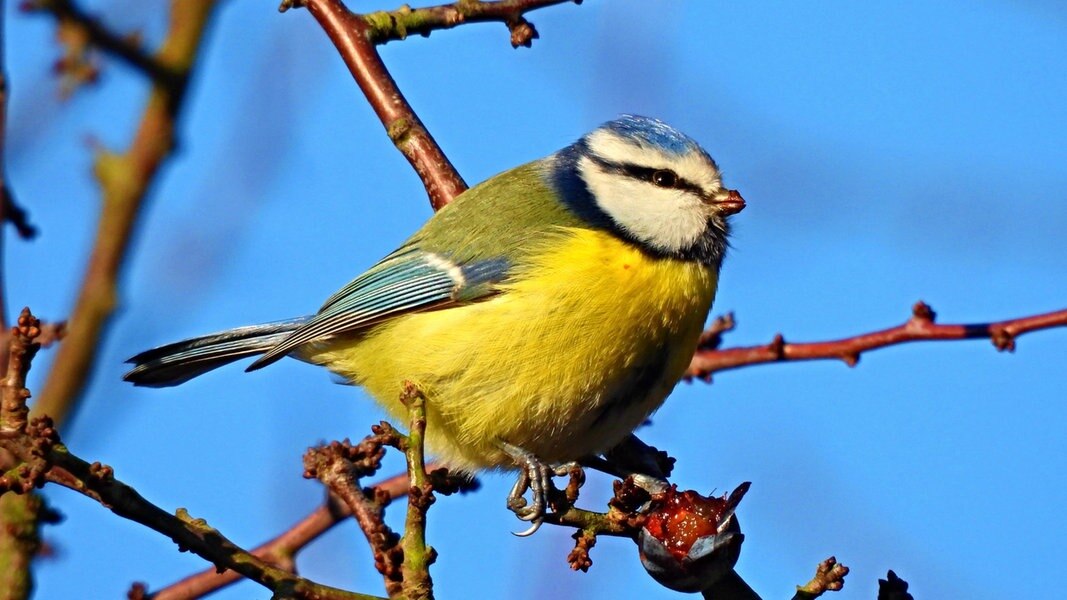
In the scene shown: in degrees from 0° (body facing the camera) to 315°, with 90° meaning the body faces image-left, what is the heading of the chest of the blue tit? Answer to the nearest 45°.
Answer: approximately 270°

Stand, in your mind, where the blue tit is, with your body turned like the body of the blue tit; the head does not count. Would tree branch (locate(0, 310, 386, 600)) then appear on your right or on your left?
on your right

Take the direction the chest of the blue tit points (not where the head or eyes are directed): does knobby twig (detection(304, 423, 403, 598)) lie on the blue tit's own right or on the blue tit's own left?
on the blue tit's own right
